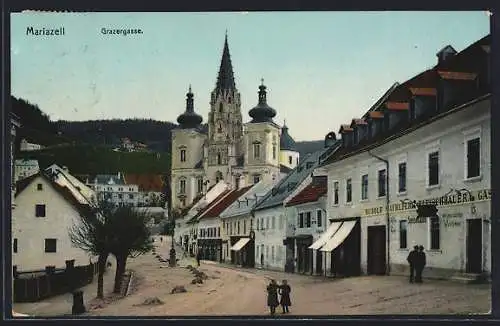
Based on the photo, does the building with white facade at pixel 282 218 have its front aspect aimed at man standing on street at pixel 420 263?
no

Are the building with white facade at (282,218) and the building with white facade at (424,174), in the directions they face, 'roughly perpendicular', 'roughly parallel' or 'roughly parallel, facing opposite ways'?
roughly parallel

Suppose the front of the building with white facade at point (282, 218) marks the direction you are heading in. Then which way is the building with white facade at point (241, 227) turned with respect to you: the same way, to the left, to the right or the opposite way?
the same way

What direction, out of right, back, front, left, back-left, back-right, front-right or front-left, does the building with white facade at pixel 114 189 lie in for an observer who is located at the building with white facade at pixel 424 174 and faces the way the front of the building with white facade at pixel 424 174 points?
front-right

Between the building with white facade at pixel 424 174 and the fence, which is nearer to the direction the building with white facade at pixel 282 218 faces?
the fence

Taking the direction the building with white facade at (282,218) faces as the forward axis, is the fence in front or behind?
in front

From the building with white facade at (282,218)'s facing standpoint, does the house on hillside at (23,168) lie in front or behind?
in front

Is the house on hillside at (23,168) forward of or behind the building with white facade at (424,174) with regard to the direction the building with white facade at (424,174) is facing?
forward

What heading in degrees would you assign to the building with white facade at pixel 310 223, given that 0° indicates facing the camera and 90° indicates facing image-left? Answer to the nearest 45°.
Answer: approximately 45°

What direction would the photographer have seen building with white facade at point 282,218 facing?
facing the viewer and to the left of the viewer

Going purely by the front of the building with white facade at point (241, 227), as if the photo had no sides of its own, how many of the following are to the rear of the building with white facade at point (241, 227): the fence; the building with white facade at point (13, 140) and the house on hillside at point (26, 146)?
0

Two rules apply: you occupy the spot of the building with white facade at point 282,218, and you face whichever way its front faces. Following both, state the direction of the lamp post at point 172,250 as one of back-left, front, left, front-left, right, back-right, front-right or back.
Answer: front-right

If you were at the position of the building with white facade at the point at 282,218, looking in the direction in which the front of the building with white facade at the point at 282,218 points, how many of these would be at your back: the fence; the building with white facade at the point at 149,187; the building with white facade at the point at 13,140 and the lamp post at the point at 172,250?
0

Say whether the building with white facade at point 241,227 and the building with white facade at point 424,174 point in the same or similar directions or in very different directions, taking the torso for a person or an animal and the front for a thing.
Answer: same or similar directions
